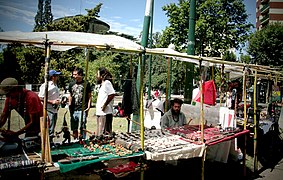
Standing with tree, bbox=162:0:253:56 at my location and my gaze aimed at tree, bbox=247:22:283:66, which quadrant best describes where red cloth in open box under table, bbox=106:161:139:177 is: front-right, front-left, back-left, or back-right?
back-right

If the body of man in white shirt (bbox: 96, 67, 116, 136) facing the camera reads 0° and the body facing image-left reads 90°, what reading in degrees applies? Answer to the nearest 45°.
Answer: approximately 90°

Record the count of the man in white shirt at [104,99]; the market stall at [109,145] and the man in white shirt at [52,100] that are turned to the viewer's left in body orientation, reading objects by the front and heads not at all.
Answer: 1

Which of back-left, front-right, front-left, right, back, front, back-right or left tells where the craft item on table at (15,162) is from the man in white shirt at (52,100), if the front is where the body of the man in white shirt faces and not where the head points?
right

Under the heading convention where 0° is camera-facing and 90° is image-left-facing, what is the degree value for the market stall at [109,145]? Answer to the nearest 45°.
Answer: approximately 315°

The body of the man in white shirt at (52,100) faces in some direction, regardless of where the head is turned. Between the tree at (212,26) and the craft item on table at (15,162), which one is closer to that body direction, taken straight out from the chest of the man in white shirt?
the tree
